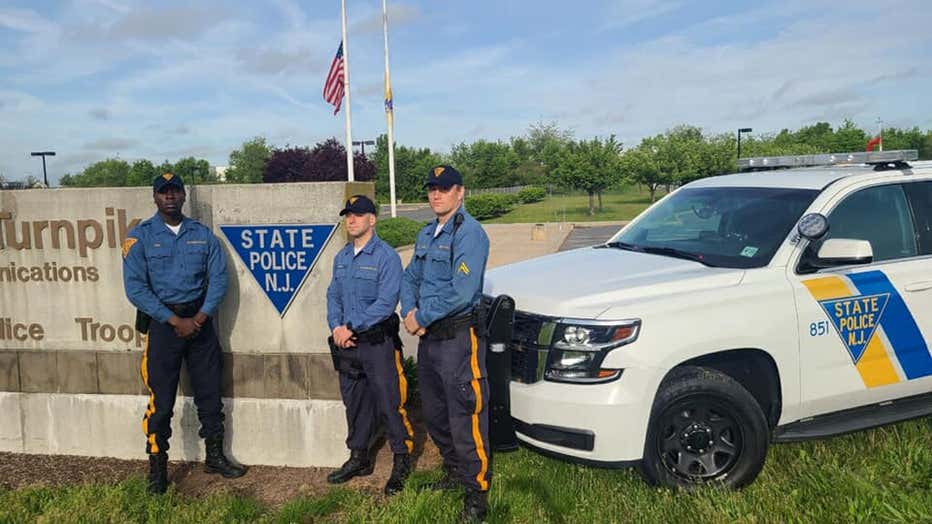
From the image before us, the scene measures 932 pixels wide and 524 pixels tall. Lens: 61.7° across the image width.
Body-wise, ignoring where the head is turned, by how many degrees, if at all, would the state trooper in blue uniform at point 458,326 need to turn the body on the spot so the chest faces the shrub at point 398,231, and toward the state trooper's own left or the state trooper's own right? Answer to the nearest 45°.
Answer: approximately 135° to the state trooper's own right

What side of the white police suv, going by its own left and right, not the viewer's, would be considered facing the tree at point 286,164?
right

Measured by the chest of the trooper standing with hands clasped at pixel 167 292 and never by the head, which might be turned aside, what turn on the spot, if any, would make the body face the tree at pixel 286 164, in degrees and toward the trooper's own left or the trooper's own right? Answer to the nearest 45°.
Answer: approximately 180°

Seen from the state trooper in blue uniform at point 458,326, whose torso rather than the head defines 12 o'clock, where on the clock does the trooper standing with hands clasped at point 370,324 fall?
The trooper standing with hands clasped is roughly at 3 o'clock from the state trooper in blue uniform.

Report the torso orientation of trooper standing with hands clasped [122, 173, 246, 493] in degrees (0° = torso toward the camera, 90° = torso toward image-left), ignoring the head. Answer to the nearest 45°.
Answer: approximately 0°

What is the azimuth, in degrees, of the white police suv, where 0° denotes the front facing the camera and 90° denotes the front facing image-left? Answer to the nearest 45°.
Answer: approximately 45°

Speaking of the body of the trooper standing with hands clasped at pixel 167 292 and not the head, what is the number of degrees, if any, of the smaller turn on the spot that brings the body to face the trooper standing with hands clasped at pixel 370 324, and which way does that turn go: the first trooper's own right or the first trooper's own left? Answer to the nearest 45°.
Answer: approximately 45° to the first trooper's own left

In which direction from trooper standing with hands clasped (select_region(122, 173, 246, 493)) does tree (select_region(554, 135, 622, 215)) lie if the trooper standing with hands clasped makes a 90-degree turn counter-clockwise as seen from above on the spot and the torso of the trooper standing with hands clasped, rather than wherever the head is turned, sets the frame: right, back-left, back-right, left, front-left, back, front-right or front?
front-left

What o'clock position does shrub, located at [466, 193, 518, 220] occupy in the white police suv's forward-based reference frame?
The shrub is roughly at 4 o'clock from the white police suv.

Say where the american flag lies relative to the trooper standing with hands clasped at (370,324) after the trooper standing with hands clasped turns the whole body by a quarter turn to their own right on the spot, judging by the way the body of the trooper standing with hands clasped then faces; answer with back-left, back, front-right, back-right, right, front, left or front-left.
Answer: front-right

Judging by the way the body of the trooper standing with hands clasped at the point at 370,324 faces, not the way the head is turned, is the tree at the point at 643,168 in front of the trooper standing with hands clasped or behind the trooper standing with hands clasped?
behind

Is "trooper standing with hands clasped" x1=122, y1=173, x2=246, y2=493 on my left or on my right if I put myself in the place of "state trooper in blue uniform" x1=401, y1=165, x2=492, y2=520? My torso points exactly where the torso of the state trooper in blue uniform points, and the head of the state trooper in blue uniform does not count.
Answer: on my right

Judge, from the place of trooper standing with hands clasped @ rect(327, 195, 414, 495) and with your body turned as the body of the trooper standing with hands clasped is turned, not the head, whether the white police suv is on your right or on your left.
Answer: on your left
